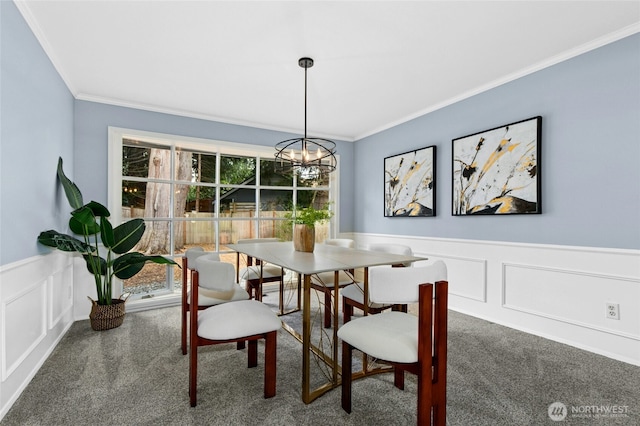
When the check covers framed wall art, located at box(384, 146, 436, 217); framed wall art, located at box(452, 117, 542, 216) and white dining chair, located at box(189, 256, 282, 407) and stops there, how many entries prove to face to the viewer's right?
1

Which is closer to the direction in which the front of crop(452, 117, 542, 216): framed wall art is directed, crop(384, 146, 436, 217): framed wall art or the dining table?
the dining table

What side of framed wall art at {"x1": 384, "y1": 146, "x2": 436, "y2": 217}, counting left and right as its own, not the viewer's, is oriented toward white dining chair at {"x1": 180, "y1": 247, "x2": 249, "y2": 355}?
front

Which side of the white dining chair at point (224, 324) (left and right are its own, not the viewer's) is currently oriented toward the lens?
right

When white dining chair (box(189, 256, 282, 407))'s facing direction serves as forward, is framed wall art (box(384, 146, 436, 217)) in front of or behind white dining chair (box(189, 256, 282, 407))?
in front

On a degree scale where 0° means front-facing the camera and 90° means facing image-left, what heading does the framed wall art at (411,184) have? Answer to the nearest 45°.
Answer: approximately 45°

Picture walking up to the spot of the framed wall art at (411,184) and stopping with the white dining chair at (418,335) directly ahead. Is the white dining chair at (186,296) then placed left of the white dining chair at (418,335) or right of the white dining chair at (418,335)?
right

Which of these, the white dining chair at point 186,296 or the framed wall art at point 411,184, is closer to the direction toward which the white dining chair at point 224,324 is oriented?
the framed wall art

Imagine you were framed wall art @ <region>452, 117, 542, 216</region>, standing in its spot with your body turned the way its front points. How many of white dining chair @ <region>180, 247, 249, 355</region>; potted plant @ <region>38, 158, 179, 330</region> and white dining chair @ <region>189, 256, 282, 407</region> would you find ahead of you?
3

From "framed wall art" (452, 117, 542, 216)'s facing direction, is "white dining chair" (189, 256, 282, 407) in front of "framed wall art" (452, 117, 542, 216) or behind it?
in front
